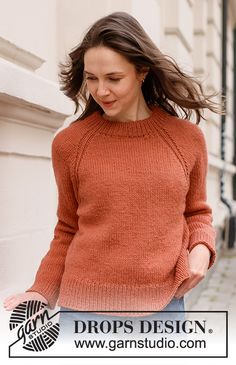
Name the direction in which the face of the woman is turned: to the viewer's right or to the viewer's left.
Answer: to the viewer's left

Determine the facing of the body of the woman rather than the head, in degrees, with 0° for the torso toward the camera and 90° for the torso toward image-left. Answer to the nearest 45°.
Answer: approximately 0°
